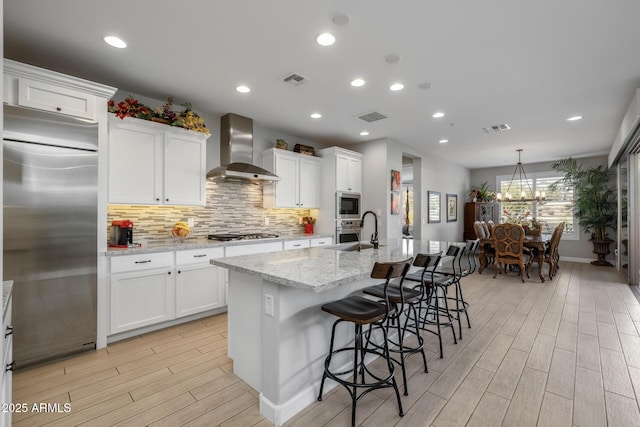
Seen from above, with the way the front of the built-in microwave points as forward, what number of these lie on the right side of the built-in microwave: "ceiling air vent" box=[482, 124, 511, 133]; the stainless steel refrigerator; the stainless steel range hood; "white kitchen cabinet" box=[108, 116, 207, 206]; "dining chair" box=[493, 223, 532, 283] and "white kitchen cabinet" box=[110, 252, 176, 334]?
4

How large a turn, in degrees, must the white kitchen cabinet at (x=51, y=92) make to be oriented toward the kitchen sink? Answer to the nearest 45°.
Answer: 0° — it already faces it

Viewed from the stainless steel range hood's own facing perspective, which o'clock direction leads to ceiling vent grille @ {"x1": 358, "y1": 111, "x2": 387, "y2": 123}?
The ceiling vent grille is roughly at 11 o'clock from the stainless steel range hood.

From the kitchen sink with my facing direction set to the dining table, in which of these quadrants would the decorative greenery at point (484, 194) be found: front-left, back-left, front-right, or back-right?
front-left

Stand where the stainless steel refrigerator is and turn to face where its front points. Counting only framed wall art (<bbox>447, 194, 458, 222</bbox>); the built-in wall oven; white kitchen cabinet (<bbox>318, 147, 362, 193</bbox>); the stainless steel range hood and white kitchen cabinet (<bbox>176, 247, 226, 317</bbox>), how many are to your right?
0

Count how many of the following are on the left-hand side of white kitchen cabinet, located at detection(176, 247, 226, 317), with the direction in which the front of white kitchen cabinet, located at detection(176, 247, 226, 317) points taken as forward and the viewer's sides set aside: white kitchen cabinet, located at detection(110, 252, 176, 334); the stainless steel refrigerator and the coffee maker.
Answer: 0

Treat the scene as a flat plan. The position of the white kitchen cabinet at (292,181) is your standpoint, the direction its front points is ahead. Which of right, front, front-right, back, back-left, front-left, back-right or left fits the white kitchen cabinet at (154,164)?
right

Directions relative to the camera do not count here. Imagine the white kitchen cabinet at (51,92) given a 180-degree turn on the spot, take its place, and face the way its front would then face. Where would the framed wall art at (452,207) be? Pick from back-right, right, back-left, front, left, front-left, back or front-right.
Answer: back-right

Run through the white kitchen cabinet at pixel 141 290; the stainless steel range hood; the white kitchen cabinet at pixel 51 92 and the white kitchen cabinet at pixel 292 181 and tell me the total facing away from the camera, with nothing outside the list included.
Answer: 0

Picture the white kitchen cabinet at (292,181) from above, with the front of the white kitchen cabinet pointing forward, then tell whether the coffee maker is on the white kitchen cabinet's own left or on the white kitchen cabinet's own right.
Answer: on the white kitchen cabinet's own right

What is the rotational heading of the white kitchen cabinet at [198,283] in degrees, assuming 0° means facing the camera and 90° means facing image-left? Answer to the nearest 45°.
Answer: approximately 315°

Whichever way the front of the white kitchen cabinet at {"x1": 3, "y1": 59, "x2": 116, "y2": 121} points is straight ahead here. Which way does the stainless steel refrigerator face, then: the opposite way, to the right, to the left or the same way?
the same way

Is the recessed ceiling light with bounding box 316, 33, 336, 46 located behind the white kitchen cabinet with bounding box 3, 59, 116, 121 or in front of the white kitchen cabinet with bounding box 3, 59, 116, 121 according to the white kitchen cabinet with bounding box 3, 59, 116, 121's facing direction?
in front

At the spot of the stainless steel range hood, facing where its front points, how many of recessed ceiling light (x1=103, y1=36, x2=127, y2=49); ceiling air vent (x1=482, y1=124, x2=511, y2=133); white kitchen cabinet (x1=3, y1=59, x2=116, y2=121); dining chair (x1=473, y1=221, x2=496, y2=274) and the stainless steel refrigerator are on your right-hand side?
3

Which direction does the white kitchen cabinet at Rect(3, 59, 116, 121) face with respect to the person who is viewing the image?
facing the viewer and to the right of the viewer

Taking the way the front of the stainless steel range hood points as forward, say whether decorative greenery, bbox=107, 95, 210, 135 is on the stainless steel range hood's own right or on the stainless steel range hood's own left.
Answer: on the stainless steel range hood's own right

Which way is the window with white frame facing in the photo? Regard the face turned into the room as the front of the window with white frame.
toward the camera
